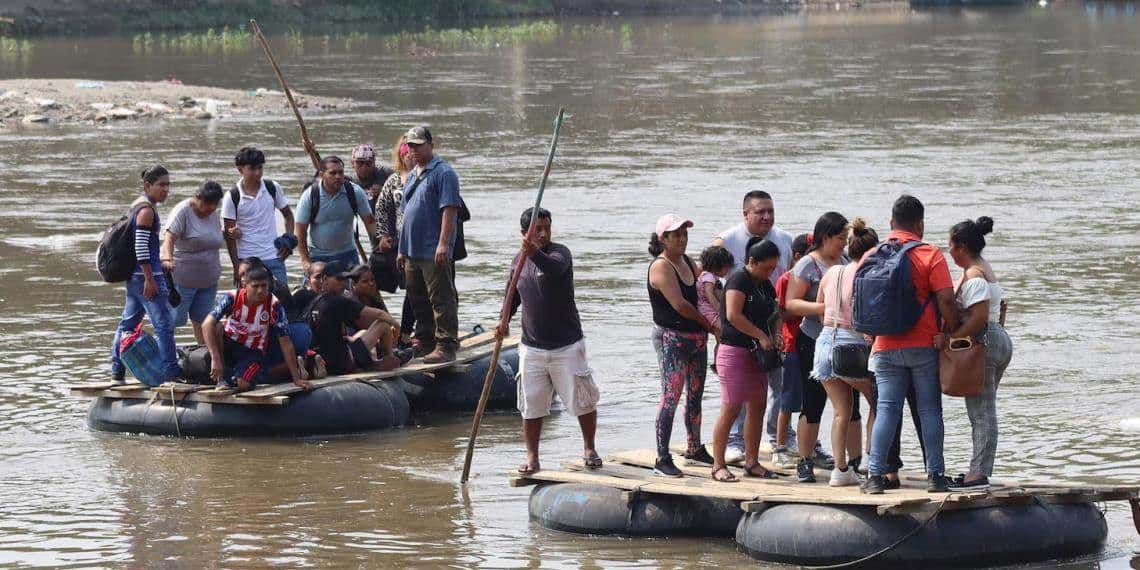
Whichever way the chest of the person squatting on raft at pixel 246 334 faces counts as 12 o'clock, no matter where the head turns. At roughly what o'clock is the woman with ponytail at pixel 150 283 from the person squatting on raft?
The woman with ponytail is roughly at 4 o'clock from the person squatting on raft.

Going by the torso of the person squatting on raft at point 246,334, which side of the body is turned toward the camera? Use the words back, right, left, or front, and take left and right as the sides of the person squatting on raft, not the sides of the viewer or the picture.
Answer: front

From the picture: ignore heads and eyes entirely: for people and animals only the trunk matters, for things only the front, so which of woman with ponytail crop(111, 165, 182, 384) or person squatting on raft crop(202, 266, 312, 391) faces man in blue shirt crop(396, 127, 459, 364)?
the woman with ponytail

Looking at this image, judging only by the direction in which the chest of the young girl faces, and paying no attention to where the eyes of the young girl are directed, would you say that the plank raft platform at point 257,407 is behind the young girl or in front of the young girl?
behind

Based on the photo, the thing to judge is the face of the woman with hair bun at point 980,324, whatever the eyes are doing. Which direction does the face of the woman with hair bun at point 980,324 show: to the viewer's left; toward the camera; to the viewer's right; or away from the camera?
to the viewer's left

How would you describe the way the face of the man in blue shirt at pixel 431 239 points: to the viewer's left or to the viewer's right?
to the viewer's left

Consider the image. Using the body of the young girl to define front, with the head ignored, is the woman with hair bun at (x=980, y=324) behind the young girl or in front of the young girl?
in front

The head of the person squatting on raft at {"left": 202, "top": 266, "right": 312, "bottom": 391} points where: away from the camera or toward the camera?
toward the camera

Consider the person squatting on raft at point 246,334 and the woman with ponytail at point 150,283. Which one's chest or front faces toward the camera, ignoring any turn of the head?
the person squatting on raft

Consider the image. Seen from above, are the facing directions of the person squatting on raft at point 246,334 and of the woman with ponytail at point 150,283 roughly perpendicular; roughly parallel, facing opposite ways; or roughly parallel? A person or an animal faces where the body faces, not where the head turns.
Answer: roughly perpendicular

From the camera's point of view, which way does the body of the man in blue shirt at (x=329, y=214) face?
toward the camera

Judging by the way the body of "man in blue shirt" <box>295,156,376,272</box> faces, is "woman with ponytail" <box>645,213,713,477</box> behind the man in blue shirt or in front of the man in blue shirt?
in front
